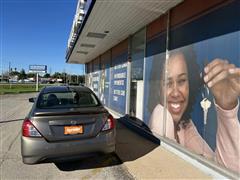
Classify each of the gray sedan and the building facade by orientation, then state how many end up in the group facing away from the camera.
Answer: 1

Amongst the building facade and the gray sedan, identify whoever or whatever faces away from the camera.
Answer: the gray sedan

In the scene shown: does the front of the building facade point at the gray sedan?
yes

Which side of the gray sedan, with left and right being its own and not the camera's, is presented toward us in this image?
back

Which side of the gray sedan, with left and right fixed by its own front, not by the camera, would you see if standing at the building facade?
right
